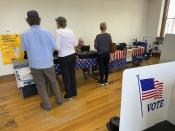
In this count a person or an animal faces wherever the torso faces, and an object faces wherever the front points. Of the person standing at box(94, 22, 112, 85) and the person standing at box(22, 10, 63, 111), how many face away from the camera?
2

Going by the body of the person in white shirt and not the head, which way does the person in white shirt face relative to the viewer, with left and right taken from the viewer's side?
facing away from the viewer and to the left of the viewer

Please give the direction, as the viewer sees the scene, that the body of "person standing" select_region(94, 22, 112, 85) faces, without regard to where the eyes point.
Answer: away from the camera

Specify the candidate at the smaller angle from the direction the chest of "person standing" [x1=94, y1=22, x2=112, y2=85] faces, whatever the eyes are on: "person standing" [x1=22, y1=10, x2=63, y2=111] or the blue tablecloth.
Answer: the blue tablecloth

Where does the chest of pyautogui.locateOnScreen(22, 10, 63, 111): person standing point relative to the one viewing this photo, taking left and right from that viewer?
facing away from the viewer

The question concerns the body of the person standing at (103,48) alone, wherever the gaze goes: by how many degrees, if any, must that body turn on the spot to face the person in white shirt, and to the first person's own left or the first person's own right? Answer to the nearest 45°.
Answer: approximately 135° to the first person's own left

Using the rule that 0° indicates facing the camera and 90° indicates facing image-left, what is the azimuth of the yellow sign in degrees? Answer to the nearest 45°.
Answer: approximately 0°

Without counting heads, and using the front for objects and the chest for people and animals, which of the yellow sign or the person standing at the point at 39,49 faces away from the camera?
the person standing

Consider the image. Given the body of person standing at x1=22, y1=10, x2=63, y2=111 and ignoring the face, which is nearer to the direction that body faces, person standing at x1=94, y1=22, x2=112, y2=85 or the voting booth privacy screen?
the person standing
